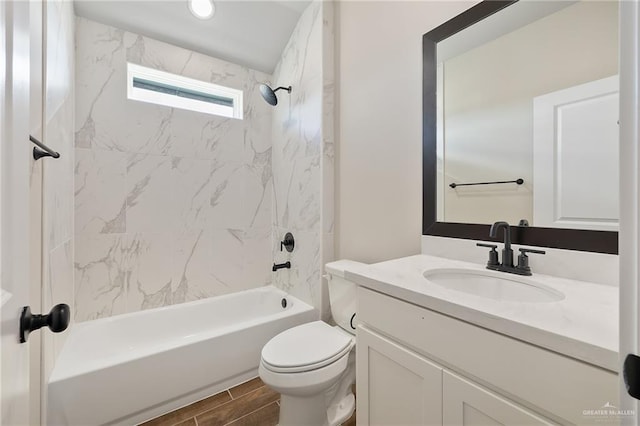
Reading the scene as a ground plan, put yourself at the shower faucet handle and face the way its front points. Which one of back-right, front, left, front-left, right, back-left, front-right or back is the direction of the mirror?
left

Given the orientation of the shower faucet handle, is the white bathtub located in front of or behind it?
in front

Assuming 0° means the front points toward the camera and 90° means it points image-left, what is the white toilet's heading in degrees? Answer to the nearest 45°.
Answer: approximately 45°

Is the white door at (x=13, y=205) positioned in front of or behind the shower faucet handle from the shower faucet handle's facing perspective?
in front

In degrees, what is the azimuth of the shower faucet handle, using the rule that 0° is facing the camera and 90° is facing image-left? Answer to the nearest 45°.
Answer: approximately 45°

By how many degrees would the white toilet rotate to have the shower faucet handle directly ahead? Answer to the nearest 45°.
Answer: approximately 135° to its right

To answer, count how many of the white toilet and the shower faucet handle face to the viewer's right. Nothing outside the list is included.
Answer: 0
